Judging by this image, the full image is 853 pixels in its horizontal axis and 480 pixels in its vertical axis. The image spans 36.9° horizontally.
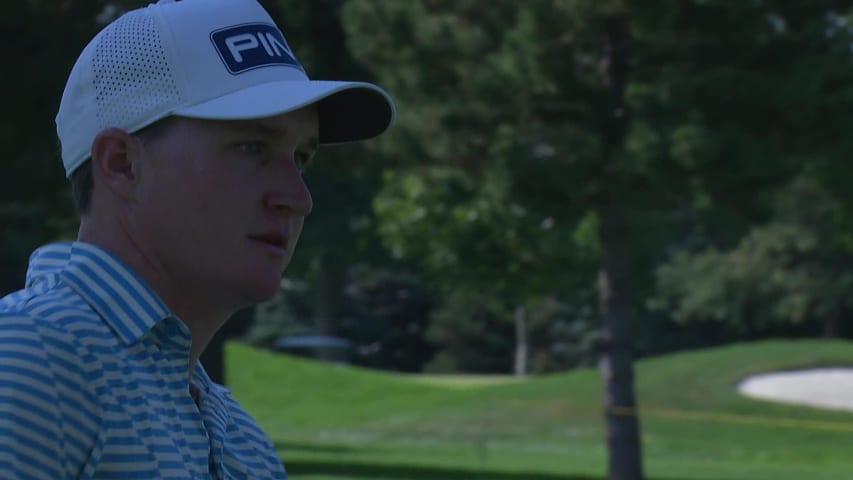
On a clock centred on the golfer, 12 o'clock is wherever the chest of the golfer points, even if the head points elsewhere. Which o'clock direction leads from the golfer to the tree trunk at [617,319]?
The tree trunk is roughly at 8 o'clock from the golfer.

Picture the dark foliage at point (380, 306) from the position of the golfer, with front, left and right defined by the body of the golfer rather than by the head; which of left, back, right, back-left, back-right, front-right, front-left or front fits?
back-left

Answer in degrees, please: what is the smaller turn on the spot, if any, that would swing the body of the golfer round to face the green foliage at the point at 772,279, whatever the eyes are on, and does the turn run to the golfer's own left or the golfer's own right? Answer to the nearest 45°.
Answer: approximately 90° to the golfer's own left

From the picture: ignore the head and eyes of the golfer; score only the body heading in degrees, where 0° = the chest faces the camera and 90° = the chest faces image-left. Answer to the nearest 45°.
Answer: approximately 315°
